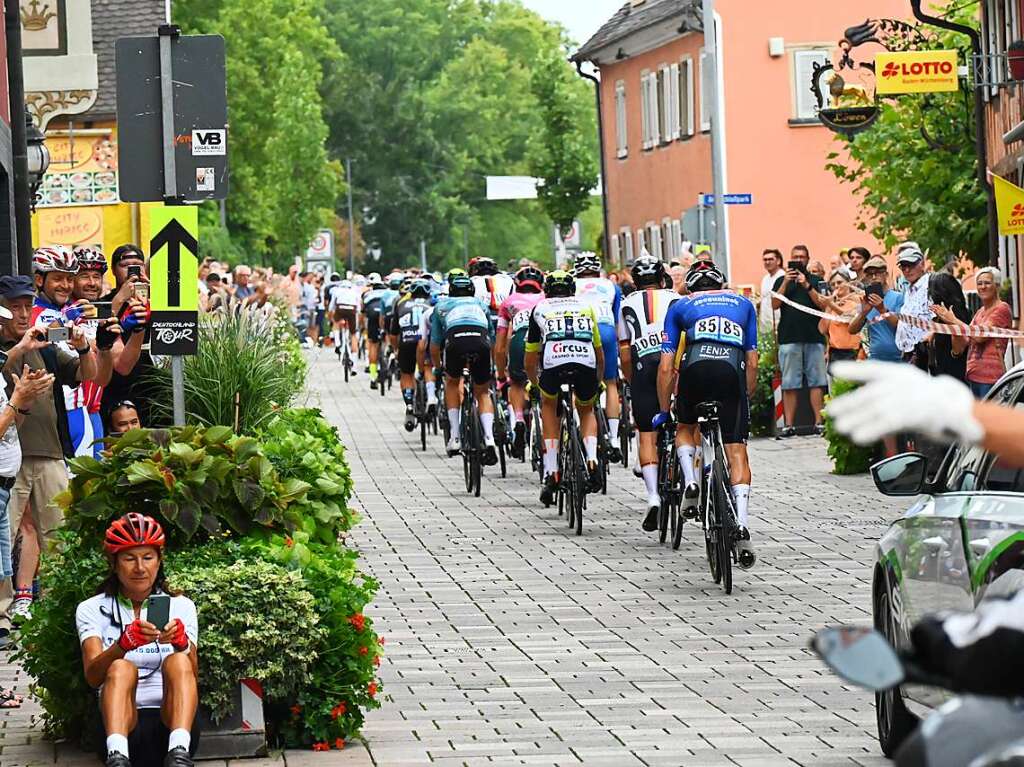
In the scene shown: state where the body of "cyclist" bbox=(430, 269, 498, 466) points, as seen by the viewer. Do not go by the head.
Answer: away from the camera

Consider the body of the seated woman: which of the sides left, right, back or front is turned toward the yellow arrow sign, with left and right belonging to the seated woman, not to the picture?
back

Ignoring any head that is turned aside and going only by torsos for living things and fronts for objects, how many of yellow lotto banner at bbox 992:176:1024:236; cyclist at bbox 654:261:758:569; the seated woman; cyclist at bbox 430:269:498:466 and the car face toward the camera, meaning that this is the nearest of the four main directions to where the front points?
2

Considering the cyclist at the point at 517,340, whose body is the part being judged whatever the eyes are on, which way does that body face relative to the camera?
away from the camera

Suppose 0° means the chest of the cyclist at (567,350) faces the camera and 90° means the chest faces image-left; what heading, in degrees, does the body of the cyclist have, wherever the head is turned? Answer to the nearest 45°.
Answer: approximately 180°

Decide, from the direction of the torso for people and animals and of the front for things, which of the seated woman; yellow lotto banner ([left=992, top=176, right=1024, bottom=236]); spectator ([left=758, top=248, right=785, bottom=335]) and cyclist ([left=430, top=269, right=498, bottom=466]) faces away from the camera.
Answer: the cyclist

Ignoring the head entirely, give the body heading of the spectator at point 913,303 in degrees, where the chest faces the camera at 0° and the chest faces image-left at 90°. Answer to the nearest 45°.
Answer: approximately 45°

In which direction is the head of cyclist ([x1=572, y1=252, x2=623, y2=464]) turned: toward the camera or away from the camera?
away from the camera

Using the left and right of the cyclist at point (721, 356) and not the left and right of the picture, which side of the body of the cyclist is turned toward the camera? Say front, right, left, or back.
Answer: back

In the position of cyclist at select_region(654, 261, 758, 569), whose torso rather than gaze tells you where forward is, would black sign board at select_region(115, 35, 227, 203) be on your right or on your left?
on your left

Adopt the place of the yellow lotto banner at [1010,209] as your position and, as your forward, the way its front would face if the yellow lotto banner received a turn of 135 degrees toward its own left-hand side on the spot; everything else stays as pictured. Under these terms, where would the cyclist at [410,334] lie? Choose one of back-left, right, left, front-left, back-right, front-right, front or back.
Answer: left
